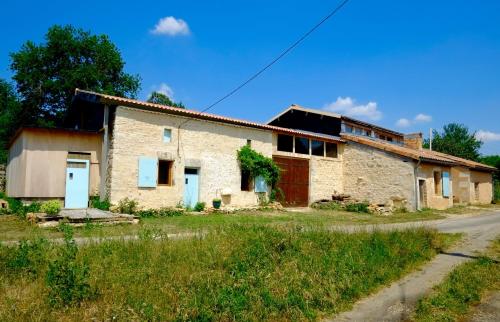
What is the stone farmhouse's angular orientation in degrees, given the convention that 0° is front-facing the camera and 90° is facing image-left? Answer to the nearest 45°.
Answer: approximately 315°

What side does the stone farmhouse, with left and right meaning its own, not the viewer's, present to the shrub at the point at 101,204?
right

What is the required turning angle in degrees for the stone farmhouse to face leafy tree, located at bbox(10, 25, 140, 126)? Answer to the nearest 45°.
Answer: approximately 180°

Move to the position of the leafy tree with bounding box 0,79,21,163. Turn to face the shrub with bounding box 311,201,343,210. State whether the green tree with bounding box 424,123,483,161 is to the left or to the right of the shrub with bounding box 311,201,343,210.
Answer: left

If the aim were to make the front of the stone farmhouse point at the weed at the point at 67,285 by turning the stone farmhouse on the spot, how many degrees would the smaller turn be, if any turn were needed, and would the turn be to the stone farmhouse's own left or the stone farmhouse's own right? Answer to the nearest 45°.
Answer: approximately 45° to the stone farmhouse's own right

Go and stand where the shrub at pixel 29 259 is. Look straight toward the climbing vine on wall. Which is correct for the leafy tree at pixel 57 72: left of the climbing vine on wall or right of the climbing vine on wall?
left

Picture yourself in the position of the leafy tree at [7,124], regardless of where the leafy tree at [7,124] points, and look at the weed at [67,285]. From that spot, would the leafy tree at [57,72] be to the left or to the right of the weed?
left

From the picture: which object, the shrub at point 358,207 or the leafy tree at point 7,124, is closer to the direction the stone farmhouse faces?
the shrub
